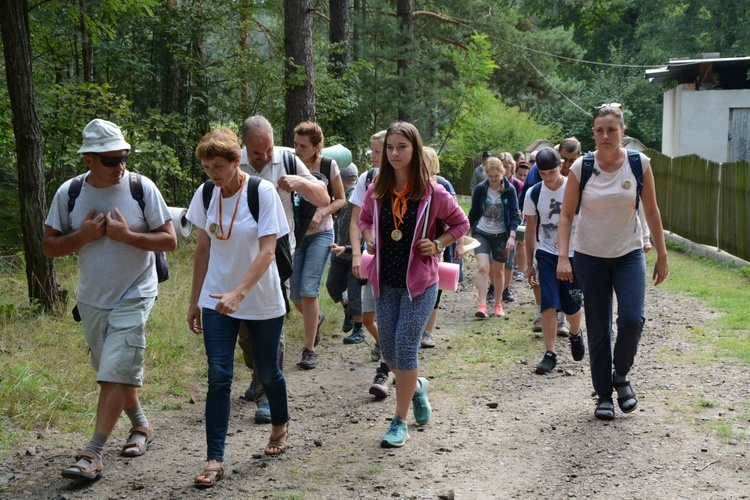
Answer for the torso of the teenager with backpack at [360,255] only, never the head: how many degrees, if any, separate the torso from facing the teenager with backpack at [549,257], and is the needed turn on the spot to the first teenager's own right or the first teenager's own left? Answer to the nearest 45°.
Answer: approximately 135° to the first teenager's own left

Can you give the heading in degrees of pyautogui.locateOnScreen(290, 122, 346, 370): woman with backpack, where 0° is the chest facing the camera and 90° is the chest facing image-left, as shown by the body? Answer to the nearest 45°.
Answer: approximately 45°

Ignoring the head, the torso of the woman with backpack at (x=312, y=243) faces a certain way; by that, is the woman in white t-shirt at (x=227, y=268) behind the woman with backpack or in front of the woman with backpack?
in front

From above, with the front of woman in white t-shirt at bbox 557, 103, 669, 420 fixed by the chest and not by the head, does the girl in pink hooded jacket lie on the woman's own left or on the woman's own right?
on the woman's own right

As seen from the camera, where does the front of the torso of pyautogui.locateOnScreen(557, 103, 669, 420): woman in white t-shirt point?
toward the camera

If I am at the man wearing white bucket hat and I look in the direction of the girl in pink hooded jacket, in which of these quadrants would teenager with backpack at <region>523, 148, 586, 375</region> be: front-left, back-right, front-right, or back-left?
front-left

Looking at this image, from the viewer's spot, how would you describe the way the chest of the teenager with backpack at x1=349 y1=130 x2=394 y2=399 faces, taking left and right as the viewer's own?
facing the viewer

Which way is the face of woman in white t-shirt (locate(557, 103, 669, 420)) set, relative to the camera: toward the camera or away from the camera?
toward the camera

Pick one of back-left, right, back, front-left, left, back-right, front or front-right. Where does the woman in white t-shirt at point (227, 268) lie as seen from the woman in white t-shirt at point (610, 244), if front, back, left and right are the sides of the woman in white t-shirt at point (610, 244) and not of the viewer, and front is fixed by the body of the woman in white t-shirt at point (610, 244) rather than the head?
front-right

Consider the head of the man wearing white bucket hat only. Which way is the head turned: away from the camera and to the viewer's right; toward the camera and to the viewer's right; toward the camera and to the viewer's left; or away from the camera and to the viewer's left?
toward the camera and to the viewer's right

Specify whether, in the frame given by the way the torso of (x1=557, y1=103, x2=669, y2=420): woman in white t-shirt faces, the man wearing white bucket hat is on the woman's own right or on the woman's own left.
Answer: on the woman's own right

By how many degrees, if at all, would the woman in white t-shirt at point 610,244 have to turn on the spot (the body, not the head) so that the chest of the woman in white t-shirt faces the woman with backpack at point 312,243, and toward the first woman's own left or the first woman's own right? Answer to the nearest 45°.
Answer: approximately 135° to the first woman's own right

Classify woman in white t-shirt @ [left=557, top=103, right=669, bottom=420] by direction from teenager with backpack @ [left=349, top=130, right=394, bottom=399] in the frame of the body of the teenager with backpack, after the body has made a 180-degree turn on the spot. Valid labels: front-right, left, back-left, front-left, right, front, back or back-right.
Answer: back-right

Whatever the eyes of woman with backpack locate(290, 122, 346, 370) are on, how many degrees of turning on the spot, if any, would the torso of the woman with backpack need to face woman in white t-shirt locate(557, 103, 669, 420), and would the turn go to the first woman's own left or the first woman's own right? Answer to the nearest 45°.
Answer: approximately 90° to the first woman's own left
